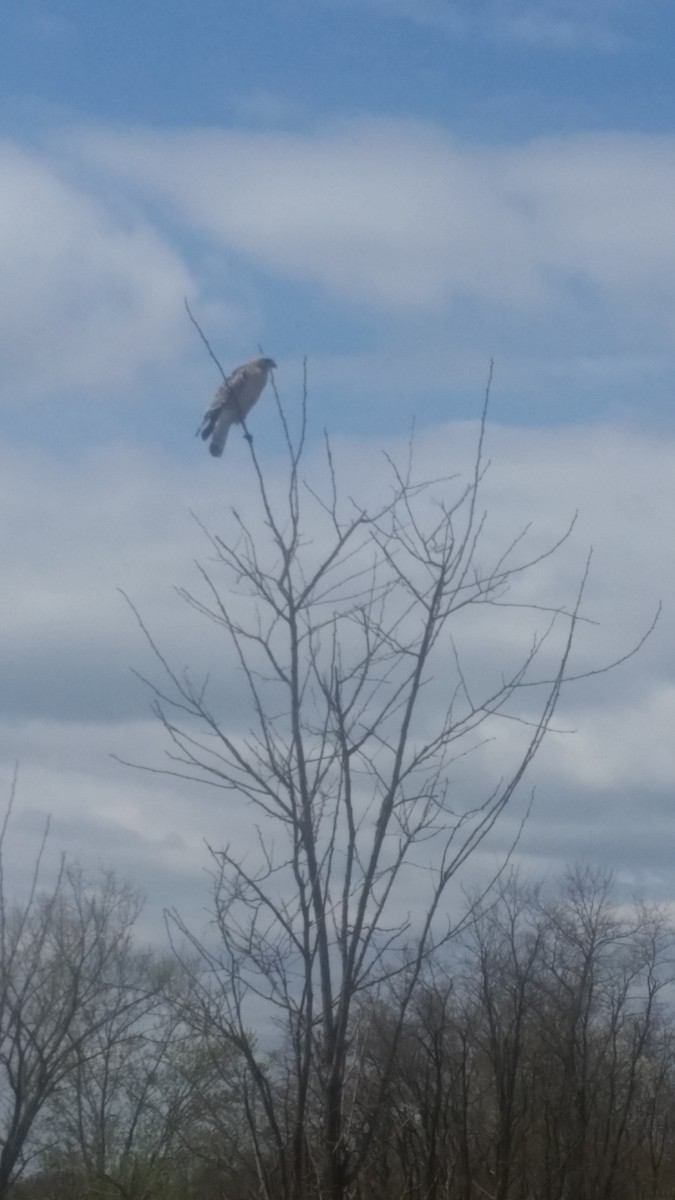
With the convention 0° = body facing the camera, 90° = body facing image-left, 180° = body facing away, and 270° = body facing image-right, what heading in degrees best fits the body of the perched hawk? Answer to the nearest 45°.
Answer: approximately 270°
